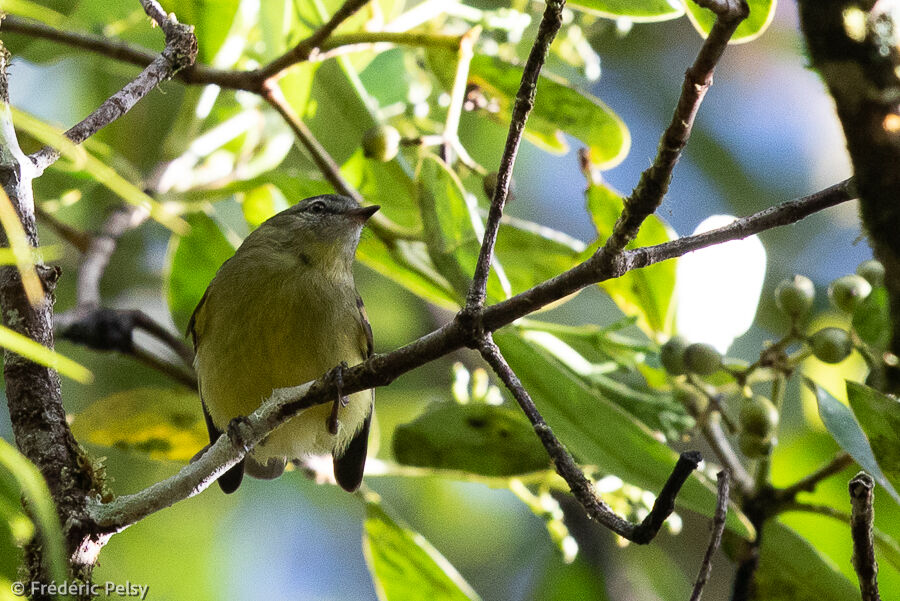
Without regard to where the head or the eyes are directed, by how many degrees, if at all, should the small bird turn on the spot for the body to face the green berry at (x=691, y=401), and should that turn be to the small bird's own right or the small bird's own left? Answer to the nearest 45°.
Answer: approximately 45° to the small bird's own left

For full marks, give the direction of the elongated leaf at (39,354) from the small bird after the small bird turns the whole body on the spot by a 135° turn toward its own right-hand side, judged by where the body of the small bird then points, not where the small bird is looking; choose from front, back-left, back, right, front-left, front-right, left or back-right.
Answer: left

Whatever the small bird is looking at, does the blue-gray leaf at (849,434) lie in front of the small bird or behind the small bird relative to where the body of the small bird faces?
in front

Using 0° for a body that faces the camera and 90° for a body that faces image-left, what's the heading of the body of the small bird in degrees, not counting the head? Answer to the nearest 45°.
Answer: approximately 315°

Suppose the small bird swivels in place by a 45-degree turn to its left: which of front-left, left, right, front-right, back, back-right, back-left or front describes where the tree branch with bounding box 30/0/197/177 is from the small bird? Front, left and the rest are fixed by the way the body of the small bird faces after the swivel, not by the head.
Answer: right
